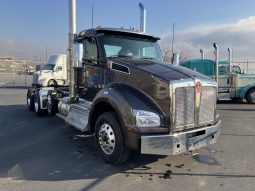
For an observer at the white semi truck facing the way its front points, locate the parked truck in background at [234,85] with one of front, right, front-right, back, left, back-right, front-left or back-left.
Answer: left

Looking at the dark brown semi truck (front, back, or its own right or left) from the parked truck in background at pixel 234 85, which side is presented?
left

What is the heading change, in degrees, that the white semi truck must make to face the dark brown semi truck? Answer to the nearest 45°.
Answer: approximately 45° to its left

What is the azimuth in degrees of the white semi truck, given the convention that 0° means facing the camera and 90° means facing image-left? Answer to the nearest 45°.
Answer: approximately 45°

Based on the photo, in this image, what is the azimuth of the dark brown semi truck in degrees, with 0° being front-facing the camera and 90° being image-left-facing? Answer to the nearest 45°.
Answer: approximately 315°

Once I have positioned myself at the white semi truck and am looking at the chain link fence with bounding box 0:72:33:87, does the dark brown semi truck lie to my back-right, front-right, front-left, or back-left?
back-left

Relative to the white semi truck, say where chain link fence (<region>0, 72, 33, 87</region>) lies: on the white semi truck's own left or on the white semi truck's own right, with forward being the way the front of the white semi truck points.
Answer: on the white semi truck's own right

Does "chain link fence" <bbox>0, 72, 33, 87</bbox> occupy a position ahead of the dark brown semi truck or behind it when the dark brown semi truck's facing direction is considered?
behind

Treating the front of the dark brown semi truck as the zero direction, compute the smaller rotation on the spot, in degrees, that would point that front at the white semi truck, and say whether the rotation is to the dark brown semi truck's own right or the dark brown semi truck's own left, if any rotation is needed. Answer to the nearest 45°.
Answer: approximately 135° to the dark brown semi truck's own left
